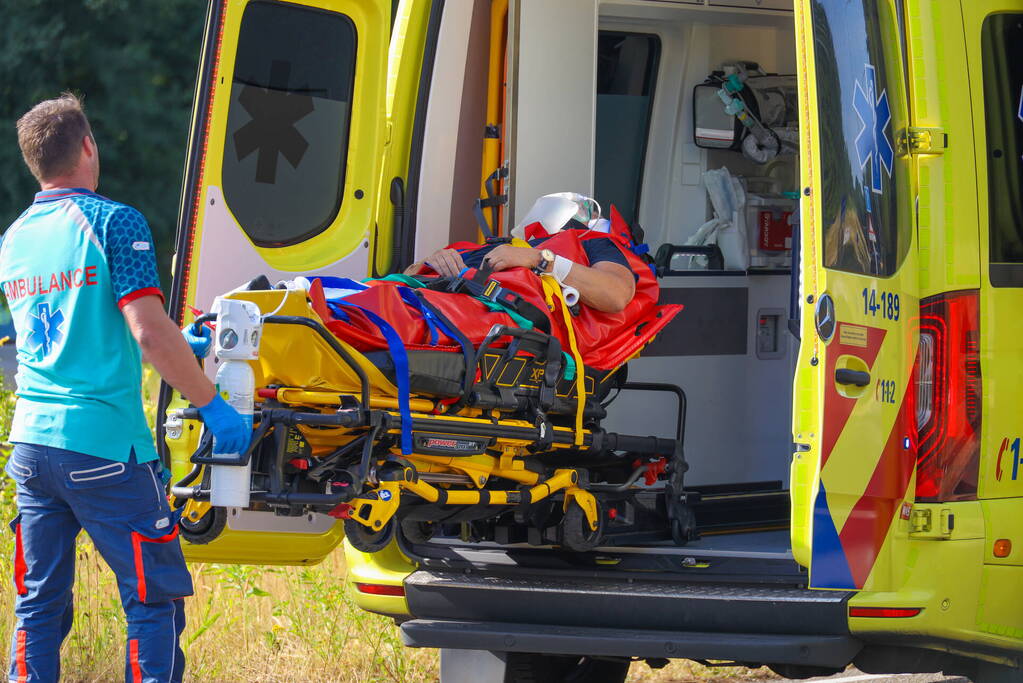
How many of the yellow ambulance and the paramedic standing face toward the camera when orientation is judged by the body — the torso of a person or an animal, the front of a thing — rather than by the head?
0

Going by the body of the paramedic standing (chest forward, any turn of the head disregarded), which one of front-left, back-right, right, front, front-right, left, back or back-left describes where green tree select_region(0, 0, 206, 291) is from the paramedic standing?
front-left

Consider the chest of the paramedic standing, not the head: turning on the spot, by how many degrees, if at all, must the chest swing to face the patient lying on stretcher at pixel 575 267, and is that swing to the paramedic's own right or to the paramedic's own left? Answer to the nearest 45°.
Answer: approximately 45° to the paramedic's own right

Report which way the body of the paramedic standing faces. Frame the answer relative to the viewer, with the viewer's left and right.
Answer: facing away from the viewer and to the right of the viewer

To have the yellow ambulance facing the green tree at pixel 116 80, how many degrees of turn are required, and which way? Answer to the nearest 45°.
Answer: approximately 90° to its left

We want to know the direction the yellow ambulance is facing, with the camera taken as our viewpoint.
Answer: facing away from the viewer and to the right of the viewer
